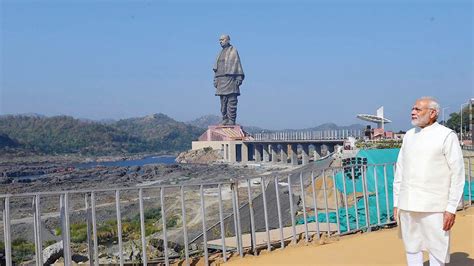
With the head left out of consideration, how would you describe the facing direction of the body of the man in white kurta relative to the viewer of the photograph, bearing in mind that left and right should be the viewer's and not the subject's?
facing the viewer and to the left of the viewer

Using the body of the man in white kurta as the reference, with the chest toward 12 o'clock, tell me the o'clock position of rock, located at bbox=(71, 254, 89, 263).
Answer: The rock is roughly at 2 o'clock from the man in white kurta.

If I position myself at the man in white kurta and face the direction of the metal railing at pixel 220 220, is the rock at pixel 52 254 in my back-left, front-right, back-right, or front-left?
front-left

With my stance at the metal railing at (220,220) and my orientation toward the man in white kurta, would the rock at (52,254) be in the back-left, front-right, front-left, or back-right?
back-right

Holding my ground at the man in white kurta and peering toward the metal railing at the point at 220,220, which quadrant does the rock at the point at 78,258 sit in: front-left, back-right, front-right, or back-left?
front-left

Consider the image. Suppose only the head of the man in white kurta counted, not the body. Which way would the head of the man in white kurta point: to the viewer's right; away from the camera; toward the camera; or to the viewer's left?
to the viewer's left

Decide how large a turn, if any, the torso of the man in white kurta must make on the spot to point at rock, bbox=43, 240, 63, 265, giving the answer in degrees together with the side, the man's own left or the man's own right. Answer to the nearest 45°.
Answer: approximately 45° to the man's own right
